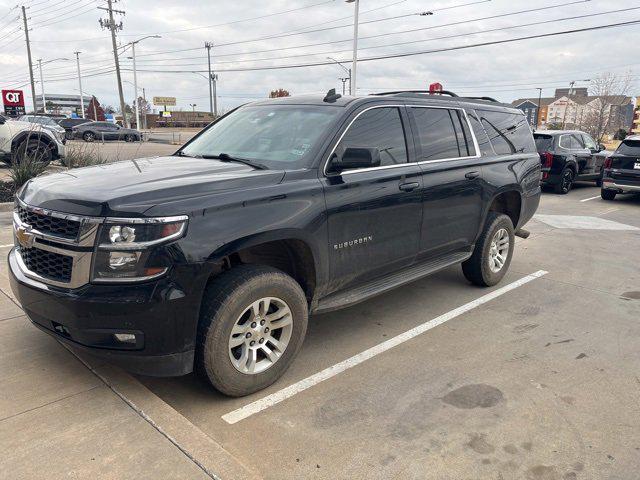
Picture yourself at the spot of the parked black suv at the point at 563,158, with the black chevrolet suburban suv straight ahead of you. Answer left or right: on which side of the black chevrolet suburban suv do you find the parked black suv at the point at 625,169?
left

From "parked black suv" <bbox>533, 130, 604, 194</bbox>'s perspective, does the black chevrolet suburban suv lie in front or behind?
behind

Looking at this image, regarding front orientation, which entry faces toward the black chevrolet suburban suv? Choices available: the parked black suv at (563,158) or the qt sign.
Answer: the qt sign

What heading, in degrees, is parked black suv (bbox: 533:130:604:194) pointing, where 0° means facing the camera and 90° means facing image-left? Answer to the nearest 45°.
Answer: approximately 225°

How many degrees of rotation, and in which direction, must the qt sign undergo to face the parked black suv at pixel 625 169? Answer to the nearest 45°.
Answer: approximately 45° to its left

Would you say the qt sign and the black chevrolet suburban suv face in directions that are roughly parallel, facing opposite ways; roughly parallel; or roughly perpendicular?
roughly perpendicular

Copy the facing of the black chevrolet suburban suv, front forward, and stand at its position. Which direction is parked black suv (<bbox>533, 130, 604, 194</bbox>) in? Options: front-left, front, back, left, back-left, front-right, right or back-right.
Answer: back

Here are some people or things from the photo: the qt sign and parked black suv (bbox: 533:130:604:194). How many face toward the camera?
1

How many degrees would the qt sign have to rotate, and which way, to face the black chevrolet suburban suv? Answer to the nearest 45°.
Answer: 0° — it already faces it

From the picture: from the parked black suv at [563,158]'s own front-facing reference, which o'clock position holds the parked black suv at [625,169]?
the parked black suv at [625,169] is roughly at 3 o'clock from the parked black suv at [563,158].

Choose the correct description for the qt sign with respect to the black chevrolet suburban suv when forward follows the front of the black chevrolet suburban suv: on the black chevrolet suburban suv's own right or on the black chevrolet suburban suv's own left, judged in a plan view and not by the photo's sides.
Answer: on the black chevrolet suburban suv's own right

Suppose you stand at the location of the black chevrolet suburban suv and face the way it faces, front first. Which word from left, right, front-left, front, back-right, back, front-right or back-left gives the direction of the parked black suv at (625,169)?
back
